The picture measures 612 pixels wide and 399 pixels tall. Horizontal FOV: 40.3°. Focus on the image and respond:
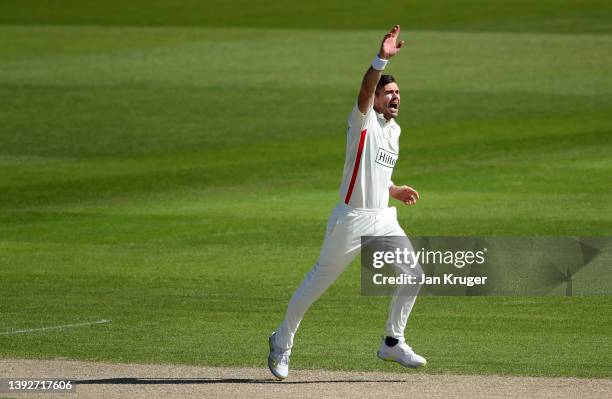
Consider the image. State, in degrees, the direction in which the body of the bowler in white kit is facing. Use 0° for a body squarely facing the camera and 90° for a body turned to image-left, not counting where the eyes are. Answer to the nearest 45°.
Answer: approximately 315°
